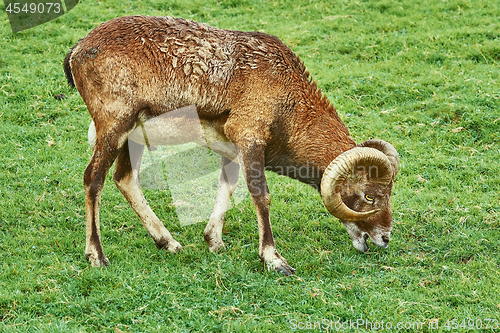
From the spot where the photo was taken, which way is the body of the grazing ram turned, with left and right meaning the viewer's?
facing to the right of the viewer
